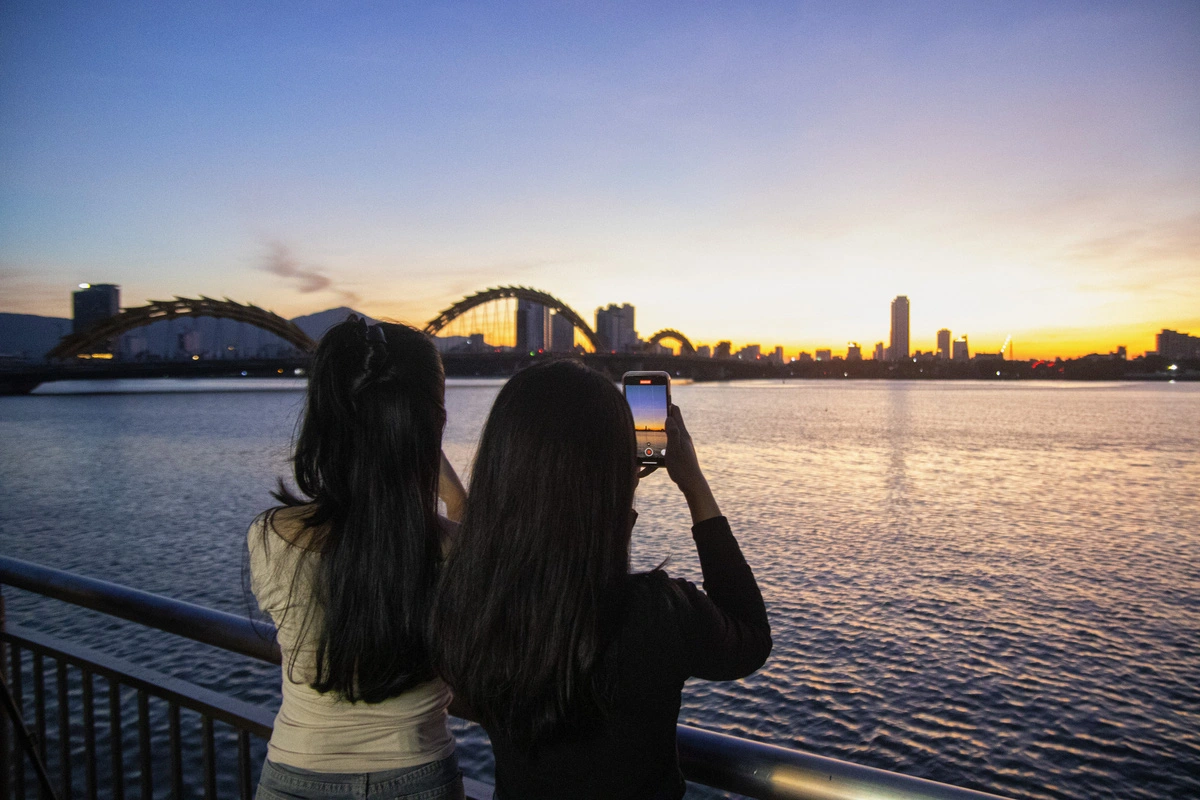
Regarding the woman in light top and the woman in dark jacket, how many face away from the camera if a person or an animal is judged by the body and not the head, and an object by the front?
2

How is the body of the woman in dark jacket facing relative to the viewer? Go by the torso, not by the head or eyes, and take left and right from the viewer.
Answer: facing away from the viewer

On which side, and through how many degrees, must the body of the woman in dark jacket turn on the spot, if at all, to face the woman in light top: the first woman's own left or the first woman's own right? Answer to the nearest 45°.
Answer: approximately 45° to the first woman's own left

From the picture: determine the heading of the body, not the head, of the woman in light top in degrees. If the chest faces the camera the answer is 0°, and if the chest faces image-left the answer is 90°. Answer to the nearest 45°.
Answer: approximately 180°

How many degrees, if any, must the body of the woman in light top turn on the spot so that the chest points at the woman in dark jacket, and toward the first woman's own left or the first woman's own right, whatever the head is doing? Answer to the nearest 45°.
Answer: approximately 135° to the first woman's own right

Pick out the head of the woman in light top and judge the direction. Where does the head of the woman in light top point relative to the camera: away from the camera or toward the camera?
away from the camera
